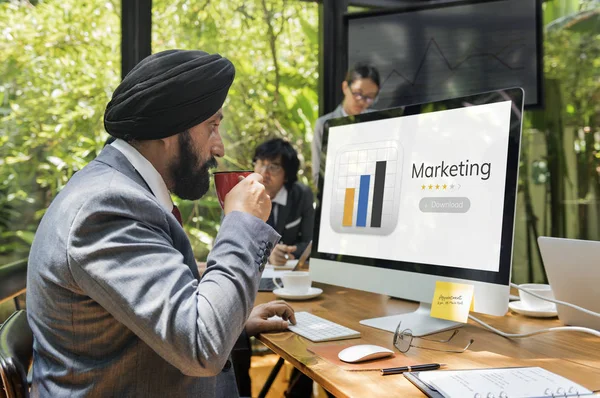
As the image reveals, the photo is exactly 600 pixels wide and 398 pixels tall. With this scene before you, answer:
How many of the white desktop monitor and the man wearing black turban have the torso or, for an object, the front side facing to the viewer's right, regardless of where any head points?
1

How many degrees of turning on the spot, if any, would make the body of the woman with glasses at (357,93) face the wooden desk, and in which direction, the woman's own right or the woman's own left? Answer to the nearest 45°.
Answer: approximately 45° to the woman's own right

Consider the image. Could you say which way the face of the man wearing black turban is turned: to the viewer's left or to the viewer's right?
to the viewer's right

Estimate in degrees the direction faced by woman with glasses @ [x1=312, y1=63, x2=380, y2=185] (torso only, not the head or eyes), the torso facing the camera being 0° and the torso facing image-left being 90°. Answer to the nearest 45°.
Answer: approximately 315°

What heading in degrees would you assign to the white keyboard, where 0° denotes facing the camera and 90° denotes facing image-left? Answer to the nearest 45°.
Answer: approximately 45°

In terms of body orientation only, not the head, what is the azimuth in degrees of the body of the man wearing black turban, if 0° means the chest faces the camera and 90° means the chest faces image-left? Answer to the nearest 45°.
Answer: approximately 270°

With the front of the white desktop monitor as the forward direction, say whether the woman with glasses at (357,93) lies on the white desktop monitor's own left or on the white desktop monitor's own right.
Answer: on the white desktop monitor's own right
